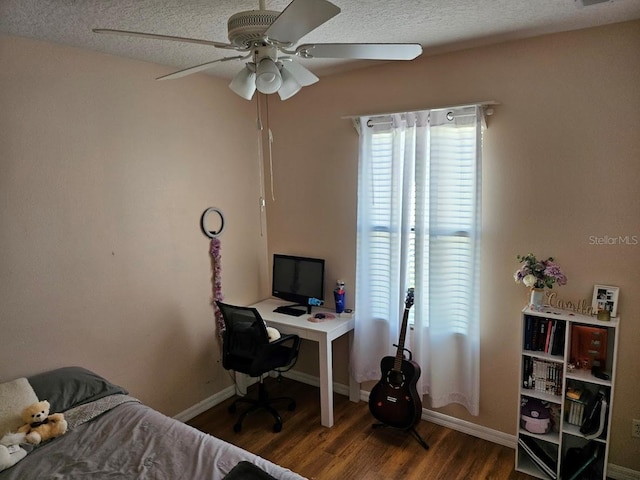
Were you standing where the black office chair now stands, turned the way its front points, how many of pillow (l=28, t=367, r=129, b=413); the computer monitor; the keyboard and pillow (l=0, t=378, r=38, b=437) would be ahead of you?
2

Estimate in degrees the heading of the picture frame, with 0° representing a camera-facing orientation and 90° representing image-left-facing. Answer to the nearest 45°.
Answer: approximately 45°

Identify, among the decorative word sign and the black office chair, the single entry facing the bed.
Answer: the decorative word sign

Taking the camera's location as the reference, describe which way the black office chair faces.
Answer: facing away from the viewer and to the right of the viewer

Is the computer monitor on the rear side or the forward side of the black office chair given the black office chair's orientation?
on the forward side

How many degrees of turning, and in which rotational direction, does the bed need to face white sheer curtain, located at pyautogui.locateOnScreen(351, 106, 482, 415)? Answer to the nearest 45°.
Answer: approximately 45° to its left

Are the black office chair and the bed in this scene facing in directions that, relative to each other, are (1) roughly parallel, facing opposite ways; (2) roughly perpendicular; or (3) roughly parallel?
roughly perpendicular

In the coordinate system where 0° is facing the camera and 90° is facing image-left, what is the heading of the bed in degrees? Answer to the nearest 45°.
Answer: approximately 315°

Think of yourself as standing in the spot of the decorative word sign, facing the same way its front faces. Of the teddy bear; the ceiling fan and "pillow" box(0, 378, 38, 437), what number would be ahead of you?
3

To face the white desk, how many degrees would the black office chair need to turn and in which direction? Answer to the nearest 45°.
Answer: approximately 45° to its right

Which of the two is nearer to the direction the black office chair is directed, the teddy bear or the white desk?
the white desk

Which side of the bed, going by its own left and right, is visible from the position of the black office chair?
left
